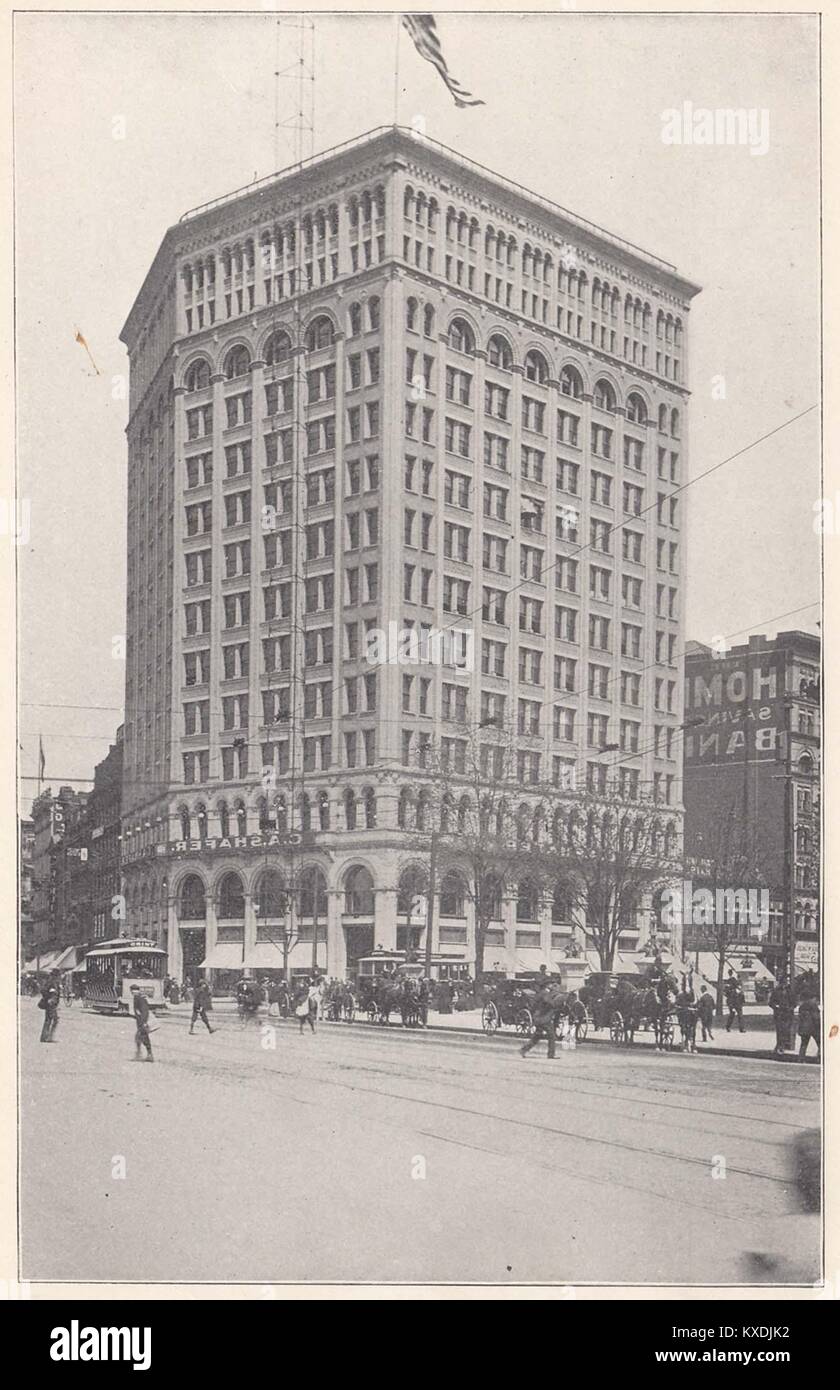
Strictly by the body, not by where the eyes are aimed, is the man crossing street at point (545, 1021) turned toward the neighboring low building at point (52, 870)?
no
